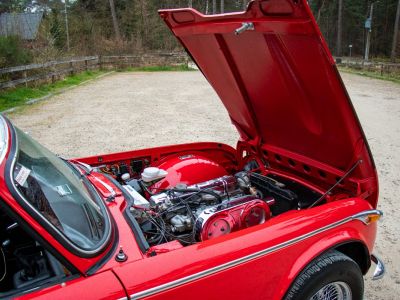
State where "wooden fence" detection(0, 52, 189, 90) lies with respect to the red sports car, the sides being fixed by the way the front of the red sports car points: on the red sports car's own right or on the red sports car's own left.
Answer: on the red sports car's own left

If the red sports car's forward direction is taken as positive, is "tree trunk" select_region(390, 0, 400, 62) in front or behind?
in front

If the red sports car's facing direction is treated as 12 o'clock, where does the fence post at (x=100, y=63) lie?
The fence post is roughly at 10 o'clock from the red sports car.

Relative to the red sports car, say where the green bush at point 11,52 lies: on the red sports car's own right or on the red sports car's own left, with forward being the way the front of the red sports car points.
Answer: on the red sports car's own left

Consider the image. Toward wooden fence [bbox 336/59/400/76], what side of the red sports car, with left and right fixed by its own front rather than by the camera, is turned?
front

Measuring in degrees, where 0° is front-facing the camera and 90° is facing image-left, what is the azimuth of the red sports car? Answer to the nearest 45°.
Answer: approximately 225°

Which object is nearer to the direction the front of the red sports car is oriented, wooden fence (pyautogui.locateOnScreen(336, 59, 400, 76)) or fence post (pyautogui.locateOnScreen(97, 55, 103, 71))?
the wooden fence

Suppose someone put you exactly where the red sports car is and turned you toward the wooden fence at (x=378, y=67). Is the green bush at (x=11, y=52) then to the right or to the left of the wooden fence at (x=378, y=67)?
left

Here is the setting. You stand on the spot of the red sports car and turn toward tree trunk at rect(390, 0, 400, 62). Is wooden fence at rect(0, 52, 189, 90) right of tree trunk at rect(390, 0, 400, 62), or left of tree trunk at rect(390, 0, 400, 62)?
left
